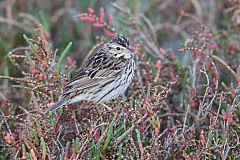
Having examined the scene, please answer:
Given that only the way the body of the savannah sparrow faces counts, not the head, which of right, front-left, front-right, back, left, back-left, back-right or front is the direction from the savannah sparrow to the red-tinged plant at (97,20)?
left

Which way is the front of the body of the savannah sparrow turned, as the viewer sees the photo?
to the viewer's right
